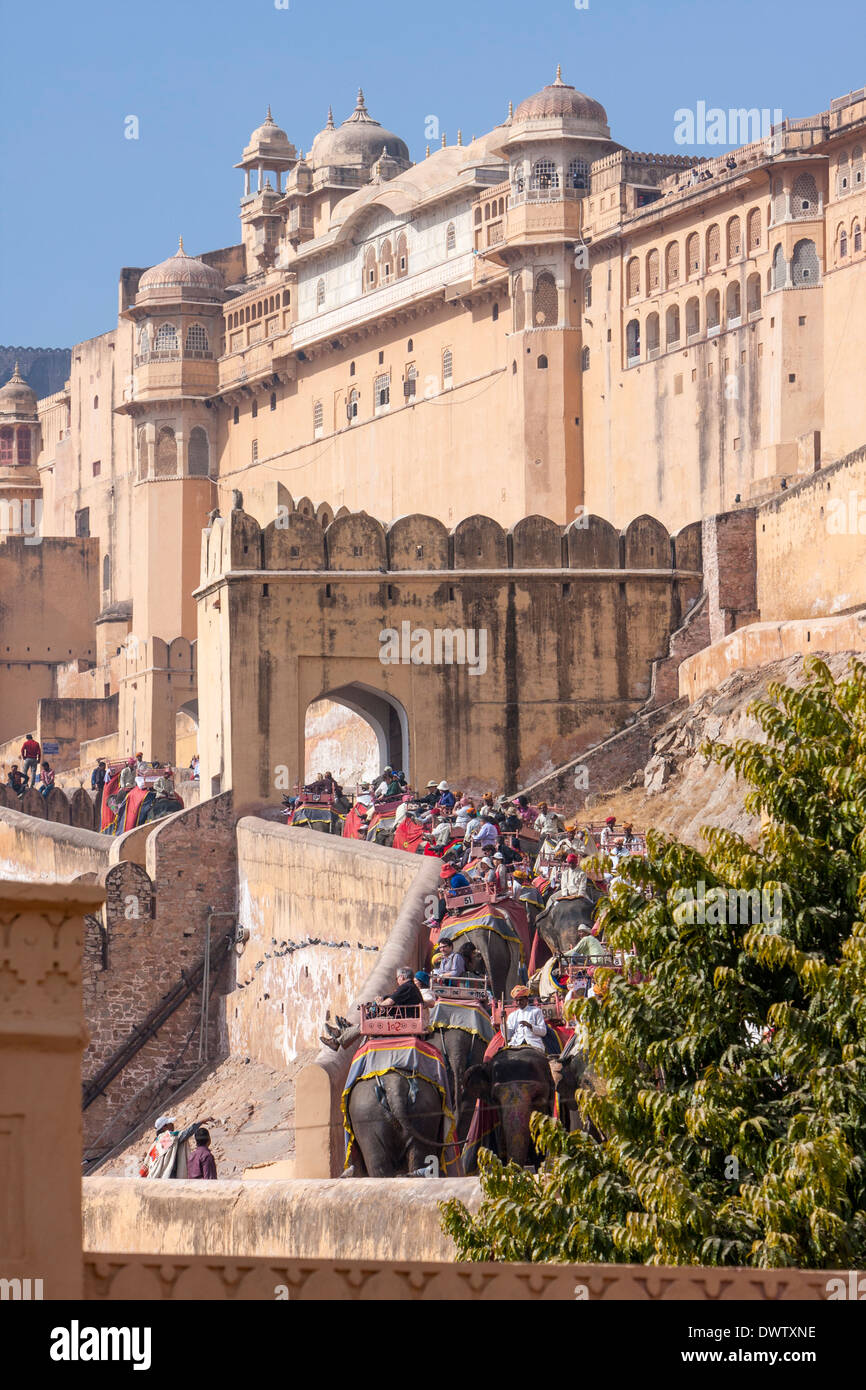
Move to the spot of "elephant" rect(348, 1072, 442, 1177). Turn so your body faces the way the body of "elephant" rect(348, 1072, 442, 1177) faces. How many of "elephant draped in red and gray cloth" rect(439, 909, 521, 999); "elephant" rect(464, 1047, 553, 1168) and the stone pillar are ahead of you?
1

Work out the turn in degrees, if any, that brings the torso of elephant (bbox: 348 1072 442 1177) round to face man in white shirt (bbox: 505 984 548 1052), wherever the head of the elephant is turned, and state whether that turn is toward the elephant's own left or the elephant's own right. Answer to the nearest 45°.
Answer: approximately 90° to the elephant's own right

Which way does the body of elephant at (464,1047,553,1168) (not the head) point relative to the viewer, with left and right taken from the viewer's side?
facing the viewer

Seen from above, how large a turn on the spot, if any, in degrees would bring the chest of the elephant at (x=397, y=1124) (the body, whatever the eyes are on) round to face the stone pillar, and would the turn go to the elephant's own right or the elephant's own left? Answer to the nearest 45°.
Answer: approximately 180°

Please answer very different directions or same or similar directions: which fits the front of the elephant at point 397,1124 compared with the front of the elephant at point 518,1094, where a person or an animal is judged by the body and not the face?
very different directions

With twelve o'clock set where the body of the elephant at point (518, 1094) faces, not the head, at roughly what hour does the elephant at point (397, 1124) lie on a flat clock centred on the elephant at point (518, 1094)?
the elephant at point (397, 1124) is roughly at 4 o'clock from the elephant at point (518, 1094).

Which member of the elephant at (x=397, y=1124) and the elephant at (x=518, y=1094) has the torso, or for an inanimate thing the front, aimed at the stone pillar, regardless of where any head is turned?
the elephant at (x=518, y=1094)

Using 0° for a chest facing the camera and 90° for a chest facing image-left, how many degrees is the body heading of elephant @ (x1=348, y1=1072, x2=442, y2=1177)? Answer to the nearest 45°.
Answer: approximately 180°

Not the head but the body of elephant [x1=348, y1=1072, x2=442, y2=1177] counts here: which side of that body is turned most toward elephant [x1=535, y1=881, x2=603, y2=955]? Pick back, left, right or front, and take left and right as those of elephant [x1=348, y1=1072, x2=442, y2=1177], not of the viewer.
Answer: front

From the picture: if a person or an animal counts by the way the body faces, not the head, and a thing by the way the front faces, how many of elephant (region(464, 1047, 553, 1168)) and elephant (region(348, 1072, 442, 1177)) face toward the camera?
1

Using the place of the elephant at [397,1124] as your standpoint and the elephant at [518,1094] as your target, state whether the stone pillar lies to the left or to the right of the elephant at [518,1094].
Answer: right
